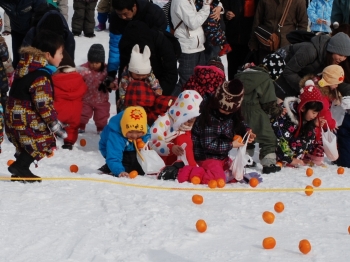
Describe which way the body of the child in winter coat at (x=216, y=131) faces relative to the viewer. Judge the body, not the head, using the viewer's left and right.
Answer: facing the viewer and to the right of the viewer

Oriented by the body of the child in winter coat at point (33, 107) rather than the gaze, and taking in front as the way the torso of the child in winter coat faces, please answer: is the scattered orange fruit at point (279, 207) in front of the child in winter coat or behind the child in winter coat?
in front

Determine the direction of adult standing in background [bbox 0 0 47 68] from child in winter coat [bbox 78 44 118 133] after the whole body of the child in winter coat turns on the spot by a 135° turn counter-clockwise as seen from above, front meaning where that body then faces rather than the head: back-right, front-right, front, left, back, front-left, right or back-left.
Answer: left

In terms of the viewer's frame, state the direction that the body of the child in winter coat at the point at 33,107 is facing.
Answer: to the viewer's right

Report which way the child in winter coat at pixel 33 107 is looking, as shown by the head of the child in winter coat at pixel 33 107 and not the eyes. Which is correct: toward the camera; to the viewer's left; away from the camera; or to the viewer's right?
to the viewer's right

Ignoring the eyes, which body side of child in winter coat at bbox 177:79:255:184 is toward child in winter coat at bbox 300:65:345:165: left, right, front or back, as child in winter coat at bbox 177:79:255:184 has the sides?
left

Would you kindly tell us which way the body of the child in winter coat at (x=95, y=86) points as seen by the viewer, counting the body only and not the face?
toward the camera

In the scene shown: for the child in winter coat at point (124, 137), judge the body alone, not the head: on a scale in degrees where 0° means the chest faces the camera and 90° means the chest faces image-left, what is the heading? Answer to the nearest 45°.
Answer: approximately 315°

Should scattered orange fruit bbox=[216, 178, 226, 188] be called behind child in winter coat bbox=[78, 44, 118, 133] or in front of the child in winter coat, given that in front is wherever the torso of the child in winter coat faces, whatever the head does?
in front

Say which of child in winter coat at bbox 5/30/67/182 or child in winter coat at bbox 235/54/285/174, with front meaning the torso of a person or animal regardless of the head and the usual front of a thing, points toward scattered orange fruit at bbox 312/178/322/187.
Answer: child in winter coat at bbox 5/30/67/182

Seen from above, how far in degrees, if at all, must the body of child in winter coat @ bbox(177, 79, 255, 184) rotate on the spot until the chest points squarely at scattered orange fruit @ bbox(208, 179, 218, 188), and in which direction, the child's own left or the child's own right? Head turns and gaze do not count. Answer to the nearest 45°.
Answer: approximately 45° to the child's own right

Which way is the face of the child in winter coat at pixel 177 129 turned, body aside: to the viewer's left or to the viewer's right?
to the viewer's right
